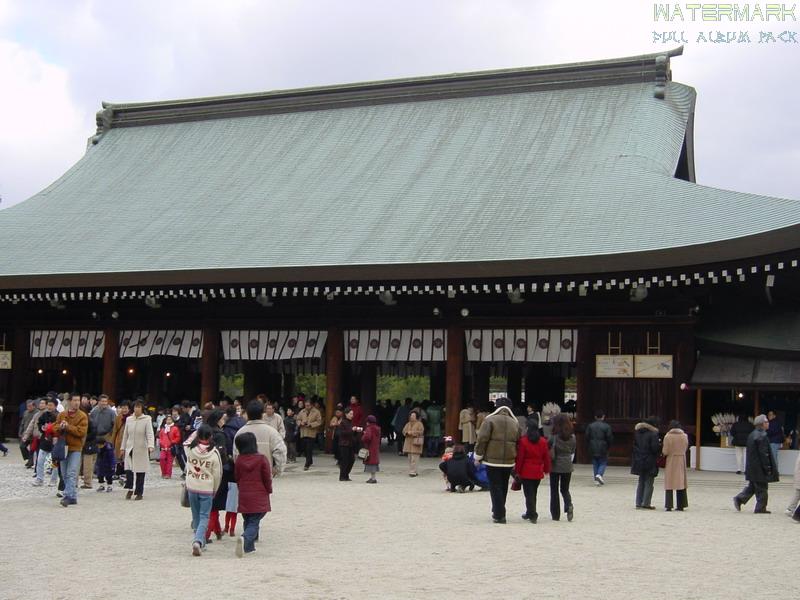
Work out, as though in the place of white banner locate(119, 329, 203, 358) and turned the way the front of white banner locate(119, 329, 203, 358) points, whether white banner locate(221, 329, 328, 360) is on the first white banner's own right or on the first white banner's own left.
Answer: on the first white banner's own left

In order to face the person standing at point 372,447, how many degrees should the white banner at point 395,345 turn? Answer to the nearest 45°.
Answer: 0° — it already faces them

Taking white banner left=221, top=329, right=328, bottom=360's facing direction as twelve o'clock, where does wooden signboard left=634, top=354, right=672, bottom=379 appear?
The wooden signboard is roughly at 10 o'clock from the white banner.

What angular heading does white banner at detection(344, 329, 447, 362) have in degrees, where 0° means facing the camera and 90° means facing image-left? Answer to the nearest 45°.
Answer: approximately 0°

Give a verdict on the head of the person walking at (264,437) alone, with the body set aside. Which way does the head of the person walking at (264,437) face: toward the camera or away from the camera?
away from the camera

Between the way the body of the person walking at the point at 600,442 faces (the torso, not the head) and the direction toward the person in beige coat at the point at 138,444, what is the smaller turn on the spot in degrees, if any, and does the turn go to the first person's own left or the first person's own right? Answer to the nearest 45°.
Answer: approximately 135° to the first person's own left

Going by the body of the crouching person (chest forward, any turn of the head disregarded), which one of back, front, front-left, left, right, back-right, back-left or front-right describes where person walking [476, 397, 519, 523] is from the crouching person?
back

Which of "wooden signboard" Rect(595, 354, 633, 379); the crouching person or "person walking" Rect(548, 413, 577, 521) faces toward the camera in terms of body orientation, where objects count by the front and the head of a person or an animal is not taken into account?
the wooden signboard

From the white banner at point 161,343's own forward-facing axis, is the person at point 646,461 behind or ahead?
ahead

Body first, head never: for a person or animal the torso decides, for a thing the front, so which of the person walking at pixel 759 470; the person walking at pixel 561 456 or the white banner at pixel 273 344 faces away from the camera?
the person walking at pixel 561 456

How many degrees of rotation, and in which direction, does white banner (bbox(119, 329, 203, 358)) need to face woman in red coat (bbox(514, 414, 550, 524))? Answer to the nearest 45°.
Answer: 0° — it already faces them
